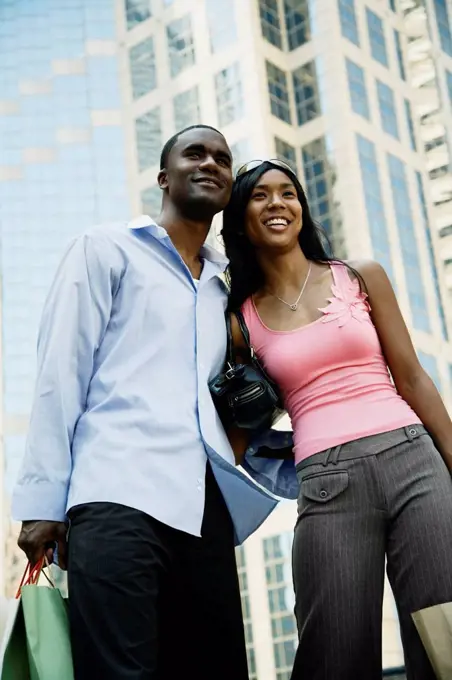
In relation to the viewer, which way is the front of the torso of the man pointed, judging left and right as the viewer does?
facing the viewer and to the right of the viewer

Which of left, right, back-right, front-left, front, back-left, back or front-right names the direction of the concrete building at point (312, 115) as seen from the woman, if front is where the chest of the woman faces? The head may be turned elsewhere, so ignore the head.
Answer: back

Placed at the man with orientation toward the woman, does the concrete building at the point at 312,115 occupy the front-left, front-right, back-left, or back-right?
front-left

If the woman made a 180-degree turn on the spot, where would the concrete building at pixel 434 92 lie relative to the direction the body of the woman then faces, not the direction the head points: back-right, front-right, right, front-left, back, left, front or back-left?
front

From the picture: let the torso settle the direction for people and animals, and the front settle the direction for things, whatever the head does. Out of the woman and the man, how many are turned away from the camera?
0

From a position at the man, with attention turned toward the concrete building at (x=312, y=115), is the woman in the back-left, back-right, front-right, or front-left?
front-right

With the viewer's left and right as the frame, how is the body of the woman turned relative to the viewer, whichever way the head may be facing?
facing the viewer

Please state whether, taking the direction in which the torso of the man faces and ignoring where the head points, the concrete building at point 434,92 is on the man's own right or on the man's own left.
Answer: on the man's own left
